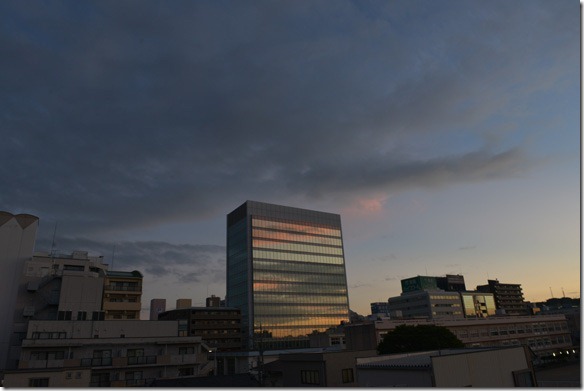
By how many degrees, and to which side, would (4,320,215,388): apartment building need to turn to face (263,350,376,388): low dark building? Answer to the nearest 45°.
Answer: approximately 45° to its left

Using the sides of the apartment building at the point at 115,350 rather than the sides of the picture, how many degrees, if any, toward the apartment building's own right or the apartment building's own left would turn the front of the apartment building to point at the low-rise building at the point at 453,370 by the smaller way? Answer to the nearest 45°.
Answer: approximately 45° to the apartment building's own left

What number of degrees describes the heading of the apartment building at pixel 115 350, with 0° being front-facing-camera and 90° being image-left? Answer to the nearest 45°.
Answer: approximately 0°
